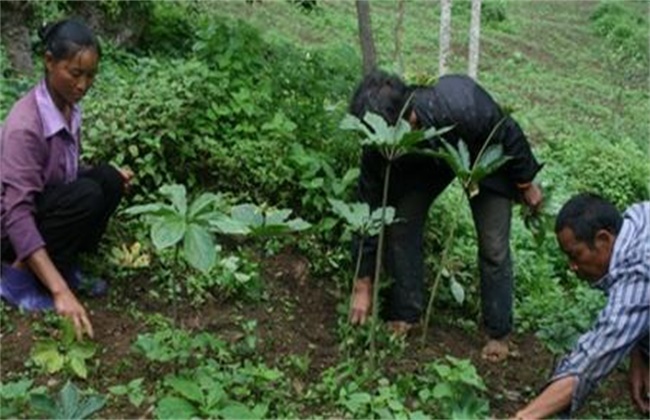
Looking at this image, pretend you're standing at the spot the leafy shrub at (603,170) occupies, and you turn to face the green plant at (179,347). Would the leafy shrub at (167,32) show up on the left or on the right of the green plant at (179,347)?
right

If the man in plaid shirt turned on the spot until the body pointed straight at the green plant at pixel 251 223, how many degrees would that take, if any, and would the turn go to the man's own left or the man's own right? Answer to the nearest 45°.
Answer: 0° — they already face it

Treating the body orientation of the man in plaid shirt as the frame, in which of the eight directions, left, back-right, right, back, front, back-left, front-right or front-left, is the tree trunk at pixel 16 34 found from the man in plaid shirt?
front-right

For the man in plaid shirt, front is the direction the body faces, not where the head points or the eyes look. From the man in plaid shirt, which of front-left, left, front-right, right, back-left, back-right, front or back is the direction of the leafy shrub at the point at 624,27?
right

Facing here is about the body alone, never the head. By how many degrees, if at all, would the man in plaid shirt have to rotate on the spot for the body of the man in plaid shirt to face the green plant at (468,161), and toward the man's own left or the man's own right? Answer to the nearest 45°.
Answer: approximately 45° to the man's own right

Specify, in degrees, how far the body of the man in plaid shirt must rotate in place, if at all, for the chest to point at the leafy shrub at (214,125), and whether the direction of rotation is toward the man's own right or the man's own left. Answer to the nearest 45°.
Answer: approximately 45° to the man's own right

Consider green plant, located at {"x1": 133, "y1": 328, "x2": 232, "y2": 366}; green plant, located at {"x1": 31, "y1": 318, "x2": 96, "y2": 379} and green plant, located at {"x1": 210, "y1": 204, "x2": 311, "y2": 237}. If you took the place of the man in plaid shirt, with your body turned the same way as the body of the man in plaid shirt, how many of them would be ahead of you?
3

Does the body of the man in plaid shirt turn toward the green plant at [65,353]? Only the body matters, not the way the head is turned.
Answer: yes

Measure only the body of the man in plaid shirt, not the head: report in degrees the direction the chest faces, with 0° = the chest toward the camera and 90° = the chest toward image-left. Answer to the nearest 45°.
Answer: approximately 90°
